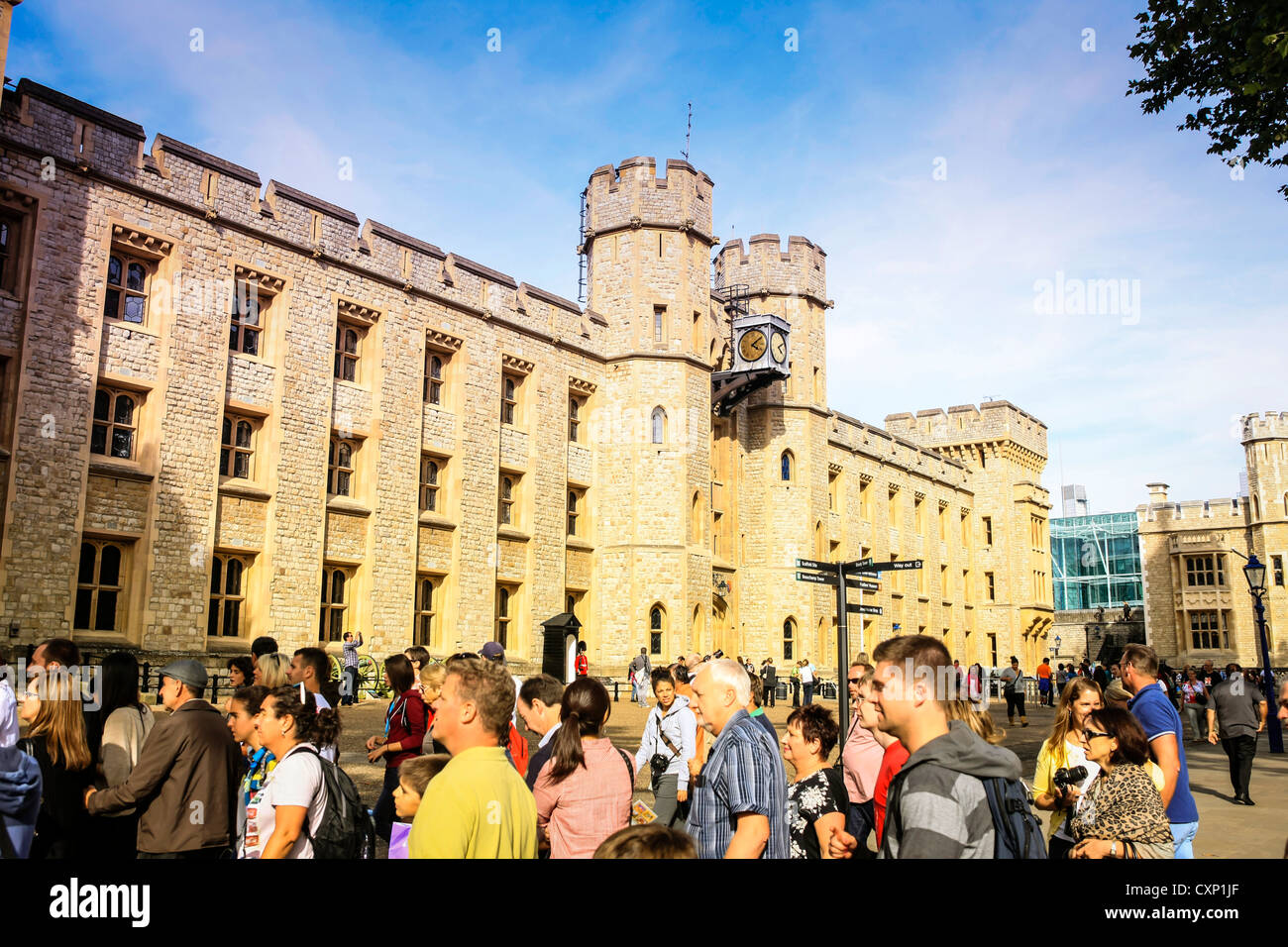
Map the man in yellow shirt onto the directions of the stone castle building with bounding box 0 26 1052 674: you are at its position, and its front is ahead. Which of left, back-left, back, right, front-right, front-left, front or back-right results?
front-right

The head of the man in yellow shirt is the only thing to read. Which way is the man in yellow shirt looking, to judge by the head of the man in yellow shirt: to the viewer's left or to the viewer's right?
to the viewer's left

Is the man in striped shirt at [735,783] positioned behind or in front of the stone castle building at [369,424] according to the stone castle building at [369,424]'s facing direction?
in front

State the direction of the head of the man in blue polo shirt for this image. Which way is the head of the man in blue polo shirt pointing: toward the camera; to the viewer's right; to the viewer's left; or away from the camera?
to the viewer's left

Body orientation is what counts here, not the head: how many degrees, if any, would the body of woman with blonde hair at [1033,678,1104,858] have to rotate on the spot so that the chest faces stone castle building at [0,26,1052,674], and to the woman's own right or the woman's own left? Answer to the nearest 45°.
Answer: approximately 180°

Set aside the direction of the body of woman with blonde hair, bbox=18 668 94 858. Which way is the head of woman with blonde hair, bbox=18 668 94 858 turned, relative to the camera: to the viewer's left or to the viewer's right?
to the viewer's left

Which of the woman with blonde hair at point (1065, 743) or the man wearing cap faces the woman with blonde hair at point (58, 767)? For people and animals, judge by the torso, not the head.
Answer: the man wearing cap

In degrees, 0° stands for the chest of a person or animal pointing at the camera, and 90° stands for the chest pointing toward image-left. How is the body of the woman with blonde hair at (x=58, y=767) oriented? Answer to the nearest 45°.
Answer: approximately 135°

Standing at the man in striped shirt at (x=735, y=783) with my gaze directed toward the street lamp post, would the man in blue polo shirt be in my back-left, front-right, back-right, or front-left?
front-right
